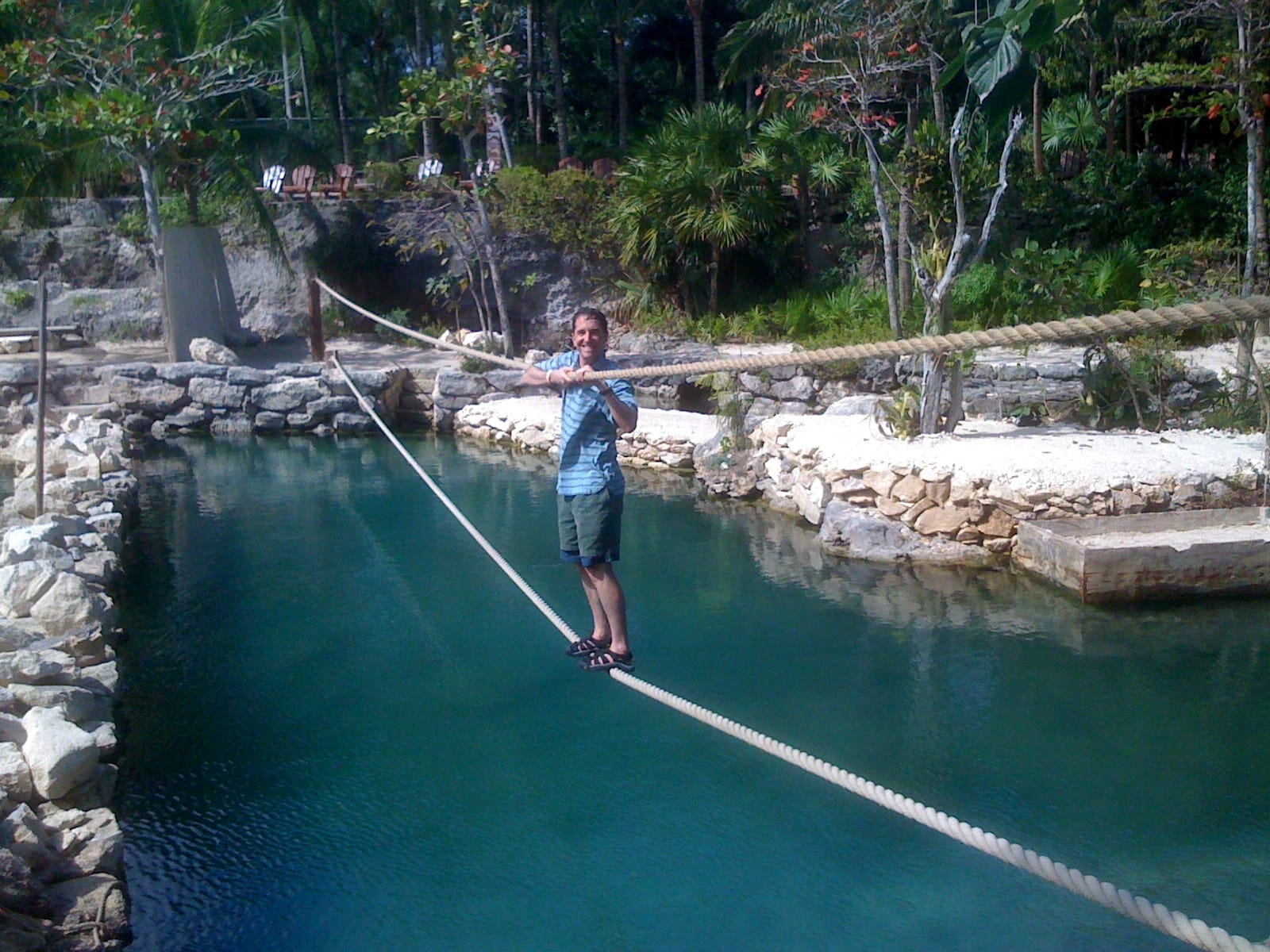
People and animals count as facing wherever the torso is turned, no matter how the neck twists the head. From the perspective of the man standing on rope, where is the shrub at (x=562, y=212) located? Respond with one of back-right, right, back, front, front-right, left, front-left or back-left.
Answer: back-right

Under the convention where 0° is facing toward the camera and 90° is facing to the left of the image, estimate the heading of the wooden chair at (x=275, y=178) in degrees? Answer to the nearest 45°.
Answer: approximately 45°

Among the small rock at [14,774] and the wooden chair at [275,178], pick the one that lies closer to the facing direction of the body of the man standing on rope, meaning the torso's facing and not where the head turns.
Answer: the small rock

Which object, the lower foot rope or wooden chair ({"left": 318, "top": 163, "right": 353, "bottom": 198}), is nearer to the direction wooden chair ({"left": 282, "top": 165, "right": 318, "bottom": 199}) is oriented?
the lower foot rope

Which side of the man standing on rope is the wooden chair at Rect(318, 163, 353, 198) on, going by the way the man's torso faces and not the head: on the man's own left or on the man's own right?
on the man's own right

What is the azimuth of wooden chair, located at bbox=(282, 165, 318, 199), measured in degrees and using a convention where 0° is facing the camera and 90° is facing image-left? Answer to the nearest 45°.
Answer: approximately 45°

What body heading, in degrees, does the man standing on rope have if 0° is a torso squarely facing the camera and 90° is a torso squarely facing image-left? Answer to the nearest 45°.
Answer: approximately 45°

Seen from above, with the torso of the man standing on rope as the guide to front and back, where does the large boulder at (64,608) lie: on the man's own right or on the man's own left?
on the man's own right

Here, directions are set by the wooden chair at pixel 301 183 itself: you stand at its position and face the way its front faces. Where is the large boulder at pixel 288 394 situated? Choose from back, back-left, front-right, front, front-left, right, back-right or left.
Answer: front-left

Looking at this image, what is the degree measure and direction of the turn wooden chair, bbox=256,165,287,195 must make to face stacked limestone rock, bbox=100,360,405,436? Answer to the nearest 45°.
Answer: approximately 45° to its left

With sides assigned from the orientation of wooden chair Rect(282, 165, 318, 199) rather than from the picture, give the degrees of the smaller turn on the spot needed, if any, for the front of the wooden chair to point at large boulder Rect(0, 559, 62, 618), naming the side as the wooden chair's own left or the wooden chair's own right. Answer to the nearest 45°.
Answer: approximately 45° to the wooden chair's own left

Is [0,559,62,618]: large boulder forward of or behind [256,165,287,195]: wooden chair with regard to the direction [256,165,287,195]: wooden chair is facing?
forward
